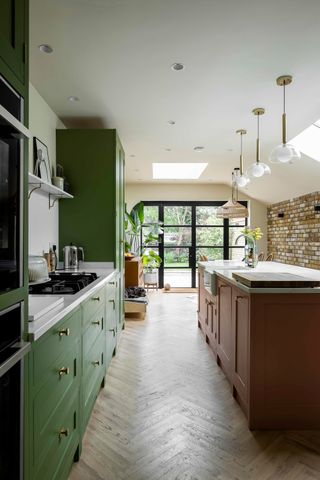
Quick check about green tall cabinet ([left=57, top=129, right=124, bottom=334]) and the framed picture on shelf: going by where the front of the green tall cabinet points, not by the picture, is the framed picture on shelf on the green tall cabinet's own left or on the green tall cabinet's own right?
on the green tall cabinet's own right

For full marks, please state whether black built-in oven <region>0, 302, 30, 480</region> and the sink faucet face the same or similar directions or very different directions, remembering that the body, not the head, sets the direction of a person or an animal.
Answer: very different directions

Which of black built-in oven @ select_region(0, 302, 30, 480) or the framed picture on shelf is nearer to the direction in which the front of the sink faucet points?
the framed picture on shelf

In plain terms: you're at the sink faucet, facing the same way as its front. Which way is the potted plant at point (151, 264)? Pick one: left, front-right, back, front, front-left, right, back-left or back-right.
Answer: front-right

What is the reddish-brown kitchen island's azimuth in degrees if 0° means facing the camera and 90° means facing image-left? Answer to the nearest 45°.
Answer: approximately 90°

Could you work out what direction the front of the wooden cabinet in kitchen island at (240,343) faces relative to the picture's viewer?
facing to the left of the viewer

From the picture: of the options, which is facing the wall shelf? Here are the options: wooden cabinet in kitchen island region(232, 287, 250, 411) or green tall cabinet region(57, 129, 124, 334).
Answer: the wooden cabinet in kitchen island

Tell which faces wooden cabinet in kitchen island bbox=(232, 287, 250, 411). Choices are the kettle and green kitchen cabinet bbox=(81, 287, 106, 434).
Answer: the green kitchen cabinet

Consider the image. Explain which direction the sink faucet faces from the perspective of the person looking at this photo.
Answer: facing to the left of the viewer

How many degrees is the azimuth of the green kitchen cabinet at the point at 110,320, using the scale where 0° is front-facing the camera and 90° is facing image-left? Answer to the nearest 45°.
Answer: approximately 270°

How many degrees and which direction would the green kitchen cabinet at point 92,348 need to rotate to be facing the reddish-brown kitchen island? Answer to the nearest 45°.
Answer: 0° — it already faces it

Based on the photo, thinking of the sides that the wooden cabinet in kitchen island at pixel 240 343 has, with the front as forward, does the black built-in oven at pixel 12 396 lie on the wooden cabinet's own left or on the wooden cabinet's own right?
on the wooden cabinet's own left

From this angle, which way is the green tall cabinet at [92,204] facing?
to the viewer's right

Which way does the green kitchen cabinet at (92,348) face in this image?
to the viewer's right

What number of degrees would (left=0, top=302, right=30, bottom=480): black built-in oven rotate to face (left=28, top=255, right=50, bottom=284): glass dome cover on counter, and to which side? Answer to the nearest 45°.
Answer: approximately 135° to its left

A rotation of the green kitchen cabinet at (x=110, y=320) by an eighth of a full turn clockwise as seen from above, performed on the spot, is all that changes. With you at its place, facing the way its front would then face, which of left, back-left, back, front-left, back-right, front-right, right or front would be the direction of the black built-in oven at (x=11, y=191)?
front-right

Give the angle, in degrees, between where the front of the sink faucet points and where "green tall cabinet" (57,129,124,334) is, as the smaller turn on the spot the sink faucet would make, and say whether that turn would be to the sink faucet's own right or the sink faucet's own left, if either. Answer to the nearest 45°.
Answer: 0° — it already faces it
